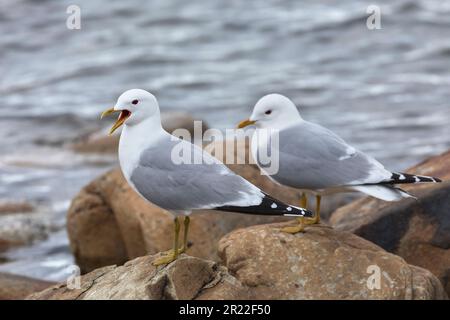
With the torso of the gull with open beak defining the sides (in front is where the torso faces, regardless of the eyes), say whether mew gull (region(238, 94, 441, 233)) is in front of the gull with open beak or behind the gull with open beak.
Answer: behind

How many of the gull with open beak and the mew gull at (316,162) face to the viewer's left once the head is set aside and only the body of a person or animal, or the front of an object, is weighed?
2

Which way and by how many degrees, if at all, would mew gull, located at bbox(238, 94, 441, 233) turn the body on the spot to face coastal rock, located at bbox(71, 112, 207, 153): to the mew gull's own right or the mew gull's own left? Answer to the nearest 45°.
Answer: approximately 45° to the mew gull's own right

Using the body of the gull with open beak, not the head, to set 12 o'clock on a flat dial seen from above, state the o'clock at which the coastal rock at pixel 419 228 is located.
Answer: The coastal rock is roughly at 5 o'clock from the gull with open beak.

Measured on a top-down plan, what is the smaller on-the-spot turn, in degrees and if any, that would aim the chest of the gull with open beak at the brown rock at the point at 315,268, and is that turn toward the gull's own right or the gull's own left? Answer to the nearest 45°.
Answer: approximately 180°

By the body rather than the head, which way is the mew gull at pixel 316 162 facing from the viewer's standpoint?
to the viewer's left

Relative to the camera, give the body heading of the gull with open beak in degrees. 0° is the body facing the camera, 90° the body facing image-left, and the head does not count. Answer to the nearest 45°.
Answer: approximately 90°

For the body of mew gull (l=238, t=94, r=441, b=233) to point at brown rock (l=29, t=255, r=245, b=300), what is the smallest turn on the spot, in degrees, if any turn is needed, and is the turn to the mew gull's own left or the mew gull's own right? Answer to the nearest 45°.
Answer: approximately 45° to the mew gull's own left
